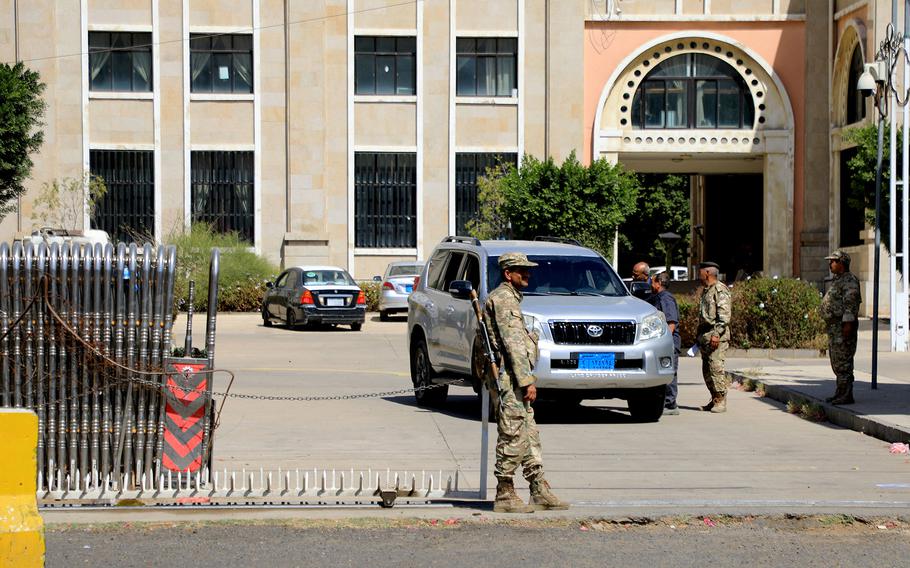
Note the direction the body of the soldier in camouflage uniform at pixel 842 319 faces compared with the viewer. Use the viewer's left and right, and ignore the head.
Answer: facing to the left of the viewer

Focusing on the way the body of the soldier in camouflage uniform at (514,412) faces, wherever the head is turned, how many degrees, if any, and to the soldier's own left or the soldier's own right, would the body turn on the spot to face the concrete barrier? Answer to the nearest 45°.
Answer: approximately 135° to the soldier's own right

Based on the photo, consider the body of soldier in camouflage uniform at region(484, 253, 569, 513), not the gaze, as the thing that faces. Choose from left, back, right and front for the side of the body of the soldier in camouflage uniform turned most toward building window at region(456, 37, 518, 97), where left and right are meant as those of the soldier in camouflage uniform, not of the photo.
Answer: left

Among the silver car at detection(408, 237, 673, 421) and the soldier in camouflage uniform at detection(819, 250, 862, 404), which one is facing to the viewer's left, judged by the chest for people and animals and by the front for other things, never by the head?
the soldier in camouflage uniform

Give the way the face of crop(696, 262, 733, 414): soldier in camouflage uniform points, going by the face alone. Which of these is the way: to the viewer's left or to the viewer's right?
to the viewer's left

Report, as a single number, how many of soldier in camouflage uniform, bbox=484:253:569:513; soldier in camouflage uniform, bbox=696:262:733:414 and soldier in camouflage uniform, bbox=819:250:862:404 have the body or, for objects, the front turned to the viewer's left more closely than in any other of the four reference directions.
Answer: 2

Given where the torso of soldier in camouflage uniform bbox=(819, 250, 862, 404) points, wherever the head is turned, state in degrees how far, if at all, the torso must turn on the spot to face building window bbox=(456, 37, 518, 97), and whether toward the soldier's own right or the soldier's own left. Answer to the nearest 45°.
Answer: approximately 45° to the soldier's own right

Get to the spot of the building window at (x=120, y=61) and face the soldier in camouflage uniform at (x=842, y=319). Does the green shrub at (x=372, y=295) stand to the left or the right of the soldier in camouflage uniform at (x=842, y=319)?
left

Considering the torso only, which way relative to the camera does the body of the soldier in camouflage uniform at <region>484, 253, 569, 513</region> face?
to the viewer's right

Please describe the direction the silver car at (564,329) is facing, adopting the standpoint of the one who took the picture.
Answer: facing the viewer and to the right of the viewer

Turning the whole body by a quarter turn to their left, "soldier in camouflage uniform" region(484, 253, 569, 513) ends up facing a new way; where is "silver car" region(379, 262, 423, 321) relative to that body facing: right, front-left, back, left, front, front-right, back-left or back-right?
front

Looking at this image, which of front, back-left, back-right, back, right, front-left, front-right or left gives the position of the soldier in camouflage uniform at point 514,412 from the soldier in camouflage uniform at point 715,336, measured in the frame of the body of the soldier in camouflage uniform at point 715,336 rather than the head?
left

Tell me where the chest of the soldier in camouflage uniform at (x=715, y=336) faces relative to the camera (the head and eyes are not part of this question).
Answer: to the viewer's left

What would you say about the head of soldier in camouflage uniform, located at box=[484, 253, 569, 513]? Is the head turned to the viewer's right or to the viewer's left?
to the viewer's right

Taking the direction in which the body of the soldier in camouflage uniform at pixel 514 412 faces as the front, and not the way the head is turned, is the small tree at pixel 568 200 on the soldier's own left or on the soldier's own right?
on the soldier's own left
